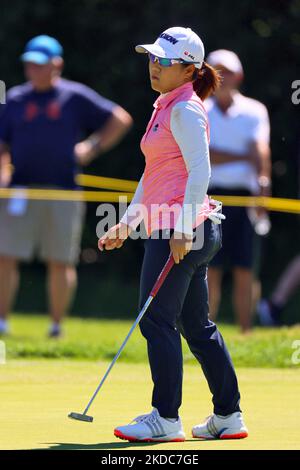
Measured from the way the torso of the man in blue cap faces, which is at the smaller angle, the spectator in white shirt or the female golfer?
the female golfer

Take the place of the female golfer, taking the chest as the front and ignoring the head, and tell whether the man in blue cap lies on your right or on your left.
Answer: on your right

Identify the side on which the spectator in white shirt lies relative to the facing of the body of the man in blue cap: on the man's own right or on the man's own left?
on the man's own left
